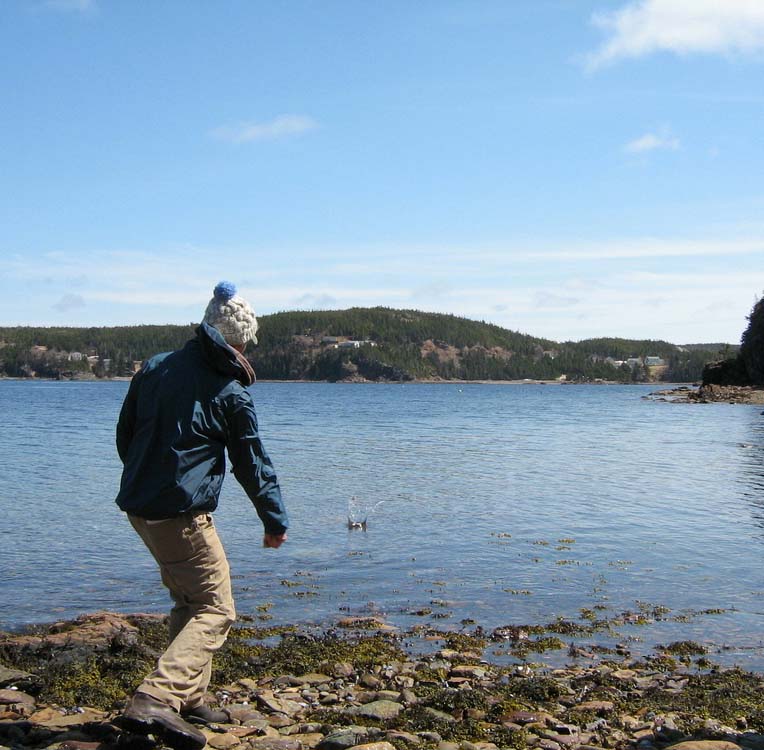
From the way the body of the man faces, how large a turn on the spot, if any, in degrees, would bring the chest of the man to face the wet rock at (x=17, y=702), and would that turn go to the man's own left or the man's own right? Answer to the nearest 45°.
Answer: approximately 90° to the man's own left

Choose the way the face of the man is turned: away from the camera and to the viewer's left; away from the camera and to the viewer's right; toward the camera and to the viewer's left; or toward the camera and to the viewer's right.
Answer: away from the camera and to the viewer's right

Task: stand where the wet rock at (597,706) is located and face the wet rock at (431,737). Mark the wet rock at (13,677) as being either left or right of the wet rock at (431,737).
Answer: right

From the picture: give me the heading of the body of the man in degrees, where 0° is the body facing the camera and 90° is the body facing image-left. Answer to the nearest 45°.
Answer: approximately 225°
